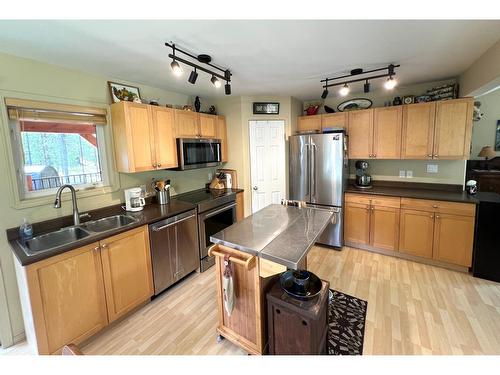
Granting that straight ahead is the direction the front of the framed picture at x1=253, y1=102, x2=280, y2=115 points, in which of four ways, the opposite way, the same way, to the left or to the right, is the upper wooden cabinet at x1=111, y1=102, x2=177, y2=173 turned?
to the left

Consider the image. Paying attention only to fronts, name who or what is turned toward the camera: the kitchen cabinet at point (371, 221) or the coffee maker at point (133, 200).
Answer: the kitchen cabinet

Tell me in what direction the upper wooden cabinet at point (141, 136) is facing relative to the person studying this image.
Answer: facing the viewer and to the right of the viewer

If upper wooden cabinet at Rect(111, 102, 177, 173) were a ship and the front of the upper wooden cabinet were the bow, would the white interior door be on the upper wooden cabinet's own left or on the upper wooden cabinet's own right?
on the upper wooden cabinet's own left

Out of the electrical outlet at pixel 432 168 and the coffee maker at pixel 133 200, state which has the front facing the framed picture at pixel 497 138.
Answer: the coffee maker

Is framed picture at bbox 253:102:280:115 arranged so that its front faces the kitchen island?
yes

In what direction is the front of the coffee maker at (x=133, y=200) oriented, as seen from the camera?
facing to the right of the viewer

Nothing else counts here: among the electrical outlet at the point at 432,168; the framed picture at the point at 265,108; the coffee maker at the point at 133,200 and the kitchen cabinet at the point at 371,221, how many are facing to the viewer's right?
1

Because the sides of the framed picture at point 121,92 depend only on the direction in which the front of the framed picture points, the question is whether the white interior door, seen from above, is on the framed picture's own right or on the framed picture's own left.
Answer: on the framed picture's own left

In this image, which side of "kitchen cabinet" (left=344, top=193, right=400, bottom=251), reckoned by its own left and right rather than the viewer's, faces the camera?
front

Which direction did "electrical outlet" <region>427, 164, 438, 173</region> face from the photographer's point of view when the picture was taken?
facing the viewer

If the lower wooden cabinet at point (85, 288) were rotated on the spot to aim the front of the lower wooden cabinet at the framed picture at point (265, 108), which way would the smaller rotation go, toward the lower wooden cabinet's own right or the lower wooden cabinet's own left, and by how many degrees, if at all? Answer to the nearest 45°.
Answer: approximately 45° to the lower wooden cabinet's own left

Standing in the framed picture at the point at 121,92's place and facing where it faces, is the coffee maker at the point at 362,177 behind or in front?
in front
